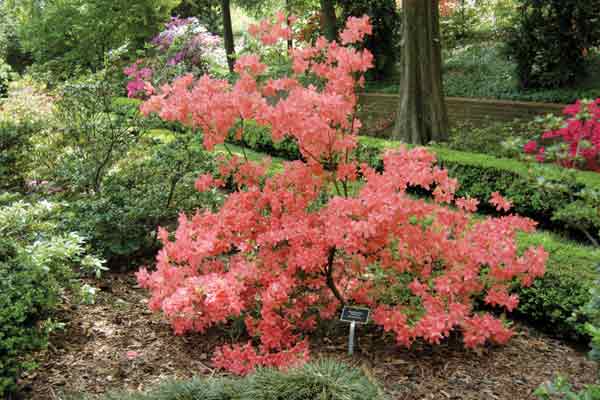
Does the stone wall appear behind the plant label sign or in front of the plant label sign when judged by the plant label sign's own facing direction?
behind

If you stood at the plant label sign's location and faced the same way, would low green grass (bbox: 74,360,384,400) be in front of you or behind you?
in front

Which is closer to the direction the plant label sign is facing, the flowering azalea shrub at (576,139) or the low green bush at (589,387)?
the low green bush

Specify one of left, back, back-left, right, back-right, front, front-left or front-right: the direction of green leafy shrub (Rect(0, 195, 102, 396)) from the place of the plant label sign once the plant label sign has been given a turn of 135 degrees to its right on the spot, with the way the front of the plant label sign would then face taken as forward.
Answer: front-left

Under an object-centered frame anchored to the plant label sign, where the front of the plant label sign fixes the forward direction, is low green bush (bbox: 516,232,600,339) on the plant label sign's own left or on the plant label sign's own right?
on the plant label sign's own left

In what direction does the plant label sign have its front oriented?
toward the camera

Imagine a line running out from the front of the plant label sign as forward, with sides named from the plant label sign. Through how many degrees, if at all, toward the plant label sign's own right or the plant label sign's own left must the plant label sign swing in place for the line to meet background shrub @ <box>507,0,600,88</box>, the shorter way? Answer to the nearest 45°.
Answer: approximately 135° to the plant label sign's own left

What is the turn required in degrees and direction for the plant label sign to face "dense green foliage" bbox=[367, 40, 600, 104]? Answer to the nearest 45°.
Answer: approximately 180°

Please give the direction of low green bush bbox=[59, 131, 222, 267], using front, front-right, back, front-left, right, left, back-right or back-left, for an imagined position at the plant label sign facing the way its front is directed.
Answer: back-right

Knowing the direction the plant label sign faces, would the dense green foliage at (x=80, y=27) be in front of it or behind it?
behind
